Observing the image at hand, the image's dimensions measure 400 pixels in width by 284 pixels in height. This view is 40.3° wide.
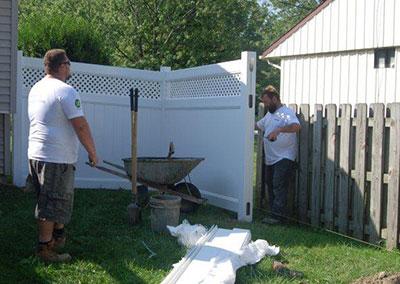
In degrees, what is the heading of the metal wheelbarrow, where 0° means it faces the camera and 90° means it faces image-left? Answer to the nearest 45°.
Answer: approximately 270°

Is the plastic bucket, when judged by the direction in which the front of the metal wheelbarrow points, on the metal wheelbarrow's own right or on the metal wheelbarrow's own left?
on the metal wheelbarrow's own right

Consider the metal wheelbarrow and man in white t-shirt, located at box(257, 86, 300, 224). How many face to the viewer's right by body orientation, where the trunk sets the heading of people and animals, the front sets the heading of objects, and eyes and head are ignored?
1

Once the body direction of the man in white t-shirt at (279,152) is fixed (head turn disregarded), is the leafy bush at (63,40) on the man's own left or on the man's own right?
on the man's own right

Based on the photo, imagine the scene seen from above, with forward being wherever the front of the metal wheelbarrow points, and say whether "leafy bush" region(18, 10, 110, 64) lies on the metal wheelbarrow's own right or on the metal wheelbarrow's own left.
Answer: on the metal wheelbarrow's own left

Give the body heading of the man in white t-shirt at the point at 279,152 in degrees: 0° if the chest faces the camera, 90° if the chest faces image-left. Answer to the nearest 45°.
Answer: approximately 45°

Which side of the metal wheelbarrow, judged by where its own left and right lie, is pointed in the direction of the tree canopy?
left
